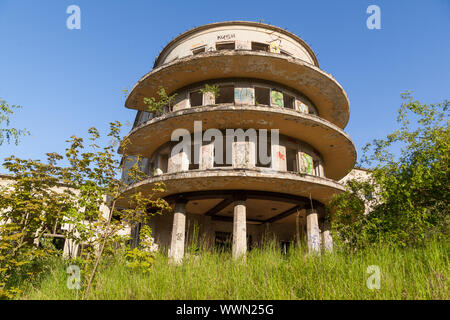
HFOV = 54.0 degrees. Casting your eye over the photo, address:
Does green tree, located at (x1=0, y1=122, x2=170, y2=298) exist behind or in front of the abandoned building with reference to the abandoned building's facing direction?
in front

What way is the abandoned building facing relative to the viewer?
toward the camera

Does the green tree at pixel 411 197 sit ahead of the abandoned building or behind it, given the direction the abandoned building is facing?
ahead
